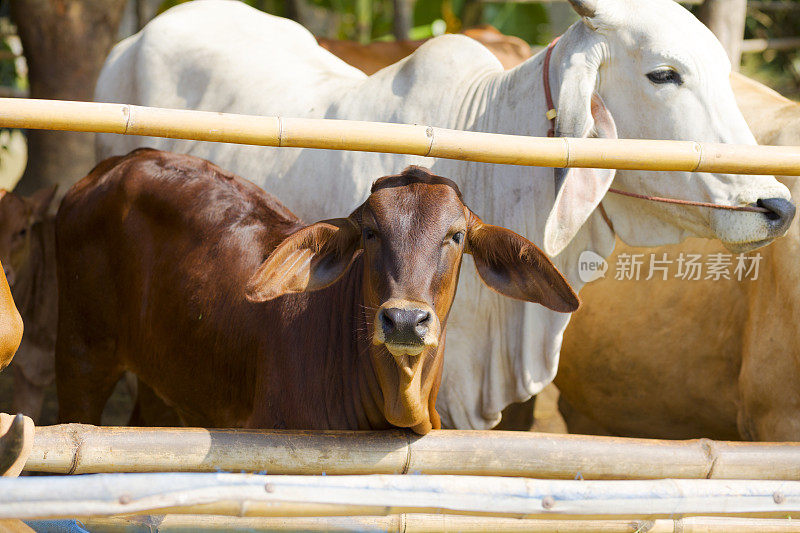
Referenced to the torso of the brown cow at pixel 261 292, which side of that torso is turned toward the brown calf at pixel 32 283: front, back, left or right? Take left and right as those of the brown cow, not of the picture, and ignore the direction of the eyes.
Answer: back

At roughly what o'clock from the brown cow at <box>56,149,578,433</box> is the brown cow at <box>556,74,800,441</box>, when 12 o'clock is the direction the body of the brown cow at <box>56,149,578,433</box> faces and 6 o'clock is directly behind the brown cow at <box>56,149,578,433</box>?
the brown cow at <box>556,74,800,441</box> is roughly at 10 o'clock from the brown cow at <box>56,149,578,433</box>.

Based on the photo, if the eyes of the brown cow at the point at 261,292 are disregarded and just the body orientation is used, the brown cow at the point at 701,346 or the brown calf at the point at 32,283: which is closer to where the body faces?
the brown cow

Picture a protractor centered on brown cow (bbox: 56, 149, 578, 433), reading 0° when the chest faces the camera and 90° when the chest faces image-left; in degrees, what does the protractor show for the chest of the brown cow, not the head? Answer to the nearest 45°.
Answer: approximately 315°
